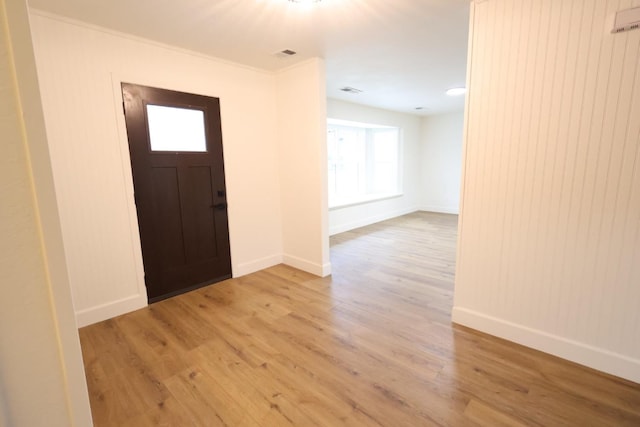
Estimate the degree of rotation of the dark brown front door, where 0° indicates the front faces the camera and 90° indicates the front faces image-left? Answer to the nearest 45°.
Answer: approximately 315°

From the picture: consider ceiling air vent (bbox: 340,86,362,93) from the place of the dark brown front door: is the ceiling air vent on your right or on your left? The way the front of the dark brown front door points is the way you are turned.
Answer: on your left

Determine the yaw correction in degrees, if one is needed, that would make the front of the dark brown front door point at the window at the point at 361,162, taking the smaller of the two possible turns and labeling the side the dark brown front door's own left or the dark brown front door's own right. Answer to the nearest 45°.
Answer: approximately 90° to the dark brown front door's own left

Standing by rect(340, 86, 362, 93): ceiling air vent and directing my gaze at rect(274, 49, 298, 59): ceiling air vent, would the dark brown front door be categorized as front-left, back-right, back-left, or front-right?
front-right

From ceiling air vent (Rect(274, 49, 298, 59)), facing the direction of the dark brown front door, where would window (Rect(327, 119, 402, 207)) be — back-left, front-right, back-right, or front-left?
back-right
